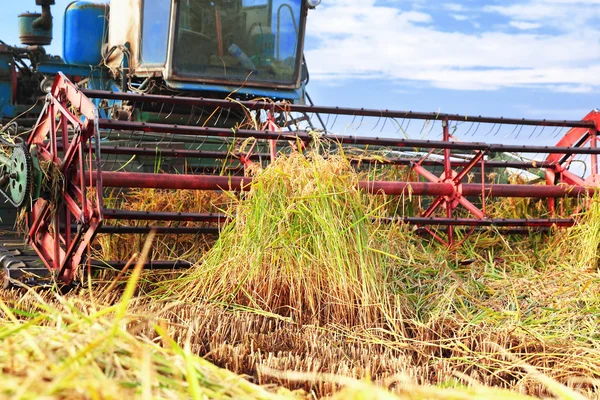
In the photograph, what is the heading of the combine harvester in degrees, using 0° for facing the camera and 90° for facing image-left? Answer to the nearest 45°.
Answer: approximately 315°

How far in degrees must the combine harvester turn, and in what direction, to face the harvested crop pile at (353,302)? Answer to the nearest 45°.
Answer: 0° — it already faces it

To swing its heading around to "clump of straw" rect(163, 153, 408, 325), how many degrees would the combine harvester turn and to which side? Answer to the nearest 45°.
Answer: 0° — it already faces it
